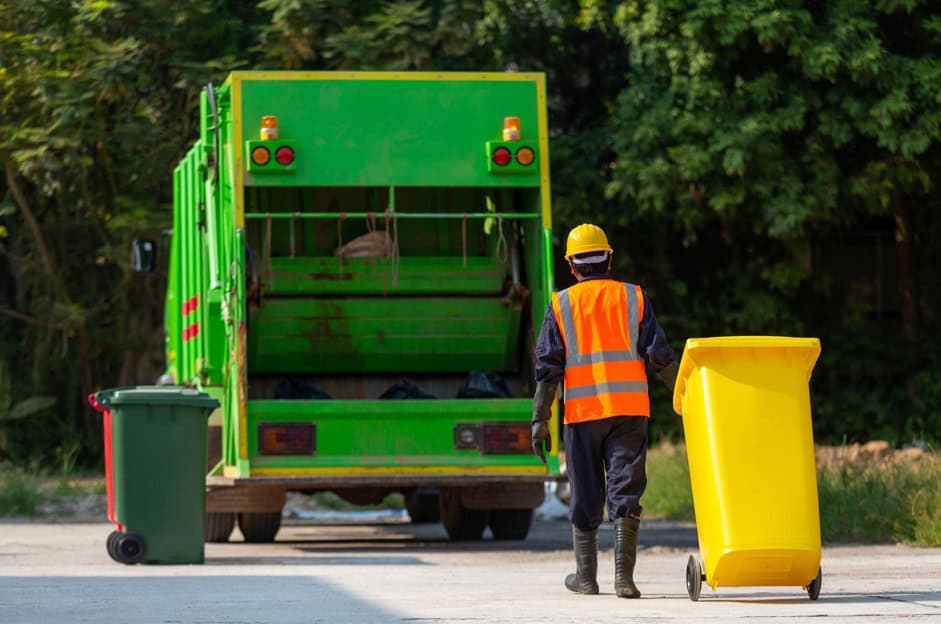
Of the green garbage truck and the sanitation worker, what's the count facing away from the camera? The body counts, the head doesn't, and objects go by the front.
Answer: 2

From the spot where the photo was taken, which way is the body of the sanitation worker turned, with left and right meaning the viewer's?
facing away from the viewer

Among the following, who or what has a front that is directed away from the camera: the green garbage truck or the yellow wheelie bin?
the green garbage truck

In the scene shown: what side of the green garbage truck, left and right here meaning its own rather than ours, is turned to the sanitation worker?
back

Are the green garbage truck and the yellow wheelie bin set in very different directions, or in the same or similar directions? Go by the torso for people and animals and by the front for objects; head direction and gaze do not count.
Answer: very different directions

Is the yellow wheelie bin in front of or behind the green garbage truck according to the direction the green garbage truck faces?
behind

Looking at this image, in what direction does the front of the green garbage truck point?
away from the camera
